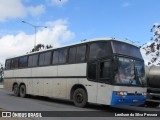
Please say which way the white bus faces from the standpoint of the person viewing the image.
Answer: facing the viewer and to the right of the viewer
